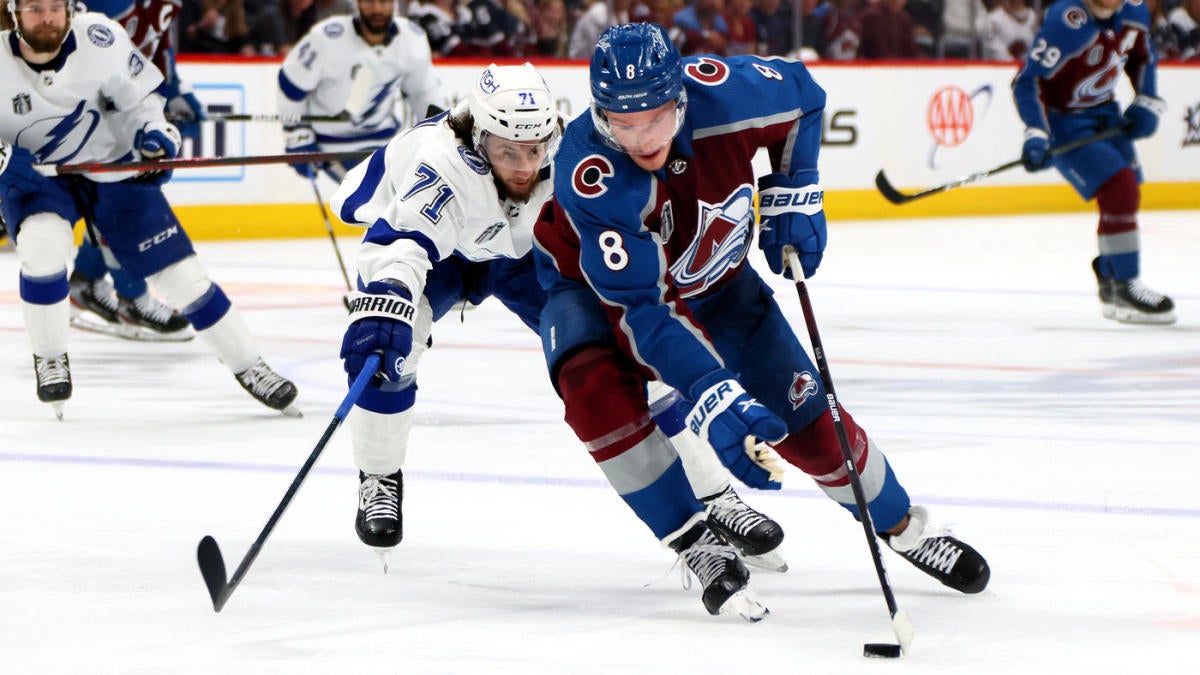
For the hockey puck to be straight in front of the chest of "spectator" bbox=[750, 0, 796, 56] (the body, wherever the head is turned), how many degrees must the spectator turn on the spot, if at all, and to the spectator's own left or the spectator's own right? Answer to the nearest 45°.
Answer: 0° — they already face it

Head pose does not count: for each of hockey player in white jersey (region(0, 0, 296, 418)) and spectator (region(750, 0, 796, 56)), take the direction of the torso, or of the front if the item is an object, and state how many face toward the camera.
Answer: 2

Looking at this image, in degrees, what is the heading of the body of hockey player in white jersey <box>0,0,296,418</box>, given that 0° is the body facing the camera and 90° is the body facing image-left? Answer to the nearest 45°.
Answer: approximately 0°

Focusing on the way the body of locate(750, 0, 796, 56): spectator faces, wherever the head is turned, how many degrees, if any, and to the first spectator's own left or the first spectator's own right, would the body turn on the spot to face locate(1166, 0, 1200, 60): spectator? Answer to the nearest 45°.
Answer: approximately 135° to the first spectator's own left

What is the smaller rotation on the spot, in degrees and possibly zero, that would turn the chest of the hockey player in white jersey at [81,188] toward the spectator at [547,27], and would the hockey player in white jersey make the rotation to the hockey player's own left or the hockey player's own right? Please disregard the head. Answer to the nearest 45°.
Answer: approximately 135° to the hockey player's own left

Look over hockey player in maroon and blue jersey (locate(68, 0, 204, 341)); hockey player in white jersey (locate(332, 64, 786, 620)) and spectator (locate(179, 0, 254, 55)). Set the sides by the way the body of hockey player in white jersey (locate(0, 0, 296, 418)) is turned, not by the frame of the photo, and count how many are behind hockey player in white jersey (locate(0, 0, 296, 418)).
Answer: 2

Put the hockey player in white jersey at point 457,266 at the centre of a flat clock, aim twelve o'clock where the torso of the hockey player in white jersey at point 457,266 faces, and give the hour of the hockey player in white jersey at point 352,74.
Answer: the hockey player in white jersey at point 352,74 is roughly at 7 o'clock from the hockey player in white jersey at point 457,266.

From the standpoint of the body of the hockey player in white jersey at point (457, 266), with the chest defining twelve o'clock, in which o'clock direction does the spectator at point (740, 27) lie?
The spectator is roughly at 8 o'clock from the hockey player in white jersey.

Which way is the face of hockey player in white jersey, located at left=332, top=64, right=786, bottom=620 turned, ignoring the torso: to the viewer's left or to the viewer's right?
to the viewer's right

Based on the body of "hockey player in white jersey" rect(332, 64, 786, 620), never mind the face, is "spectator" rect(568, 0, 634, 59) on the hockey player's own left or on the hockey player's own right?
on the hockey player's own left
